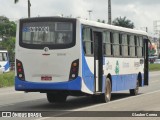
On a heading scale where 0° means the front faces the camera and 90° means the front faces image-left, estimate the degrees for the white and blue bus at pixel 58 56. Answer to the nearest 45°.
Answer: approximately 225°
